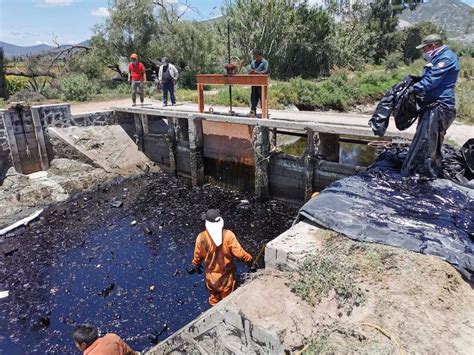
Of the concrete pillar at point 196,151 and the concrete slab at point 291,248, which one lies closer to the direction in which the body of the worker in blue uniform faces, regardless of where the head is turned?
the concrete pillar

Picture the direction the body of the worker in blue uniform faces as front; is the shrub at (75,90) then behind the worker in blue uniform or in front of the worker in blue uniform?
in front

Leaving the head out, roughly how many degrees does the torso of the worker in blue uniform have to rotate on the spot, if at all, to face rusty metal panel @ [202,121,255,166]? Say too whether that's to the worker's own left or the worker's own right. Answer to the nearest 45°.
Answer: approximately 45° to the worker's own right

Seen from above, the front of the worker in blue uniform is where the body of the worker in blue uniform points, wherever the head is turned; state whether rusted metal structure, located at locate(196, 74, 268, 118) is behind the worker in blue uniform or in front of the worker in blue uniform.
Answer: in front

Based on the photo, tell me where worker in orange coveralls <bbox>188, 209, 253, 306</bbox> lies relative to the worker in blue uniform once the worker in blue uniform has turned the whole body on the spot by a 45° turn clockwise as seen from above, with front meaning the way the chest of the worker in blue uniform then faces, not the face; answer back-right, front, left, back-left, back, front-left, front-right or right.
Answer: left

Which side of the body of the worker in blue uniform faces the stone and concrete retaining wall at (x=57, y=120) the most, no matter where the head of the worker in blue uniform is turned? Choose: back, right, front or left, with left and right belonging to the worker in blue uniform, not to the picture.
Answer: front

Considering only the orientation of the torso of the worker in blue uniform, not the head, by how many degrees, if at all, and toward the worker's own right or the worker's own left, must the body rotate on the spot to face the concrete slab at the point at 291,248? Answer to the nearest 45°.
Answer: approximately 45° to the worker's own left

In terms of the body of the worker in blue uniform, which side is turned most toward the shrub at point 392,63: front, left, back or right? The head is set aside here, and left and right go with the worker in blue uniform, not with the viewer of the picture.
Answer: right

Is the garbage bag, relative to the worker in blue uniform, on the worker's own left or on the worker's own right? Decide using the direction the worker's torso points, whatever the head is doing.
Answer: on the worker's own right

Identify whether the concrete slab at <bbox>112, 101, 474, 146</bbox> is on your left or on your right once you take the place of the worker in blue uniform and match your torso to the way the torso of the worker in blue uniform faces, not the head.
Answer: on your right

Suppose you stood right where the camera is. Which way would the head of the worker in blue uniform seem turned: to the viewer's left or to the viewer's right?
to the viewer's left

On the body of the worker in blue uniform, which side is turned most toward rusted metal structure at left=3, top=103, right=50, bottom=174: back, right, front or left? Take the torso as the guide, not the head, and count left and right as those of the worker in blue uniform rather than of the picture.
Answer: front

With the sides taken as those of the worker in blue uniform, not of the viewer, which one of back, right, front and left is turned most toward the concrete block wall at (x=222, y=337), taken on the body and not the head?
left

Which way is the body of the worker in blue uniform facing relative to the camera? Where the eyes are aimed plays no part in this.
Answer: to the viewer's left

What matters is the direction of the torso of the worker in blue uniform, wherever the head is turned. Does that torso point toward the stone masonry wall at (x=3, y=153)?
yes
